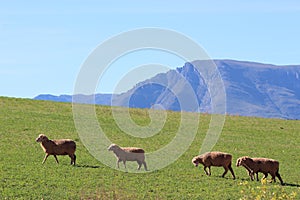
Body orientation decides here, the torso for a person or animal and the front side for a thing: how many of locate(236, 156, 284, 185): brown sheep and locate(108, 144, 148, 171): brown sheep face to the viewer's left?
2

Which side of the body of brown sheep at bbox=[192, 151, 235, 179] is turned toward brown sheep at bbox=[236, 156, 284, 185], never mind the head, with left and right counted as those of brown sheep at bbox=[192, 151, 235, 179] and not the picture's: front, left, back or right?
back

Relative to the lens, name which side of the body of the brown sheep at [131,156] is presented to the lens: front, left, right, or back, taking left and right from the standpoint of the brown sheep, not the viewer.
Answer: left

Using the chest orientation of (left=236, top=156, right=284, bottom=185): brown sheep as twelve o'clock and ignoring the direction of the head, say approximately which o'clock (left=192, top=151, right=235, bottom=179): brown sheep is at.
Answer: (left=192, top=151, right=235, bottom=179): brown sheep is roughly at 12 o'clock from (left=236, top=156, right=284, bottom=185): brown sheep.

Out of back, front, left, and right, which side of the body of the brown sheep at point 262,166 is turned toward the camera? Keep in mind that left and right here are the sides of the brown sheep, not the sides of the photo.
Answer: left

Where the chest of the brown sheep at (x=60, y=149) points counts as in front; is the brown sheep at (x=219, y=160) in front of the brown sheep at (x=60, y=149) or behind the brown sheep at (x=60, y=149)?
behind

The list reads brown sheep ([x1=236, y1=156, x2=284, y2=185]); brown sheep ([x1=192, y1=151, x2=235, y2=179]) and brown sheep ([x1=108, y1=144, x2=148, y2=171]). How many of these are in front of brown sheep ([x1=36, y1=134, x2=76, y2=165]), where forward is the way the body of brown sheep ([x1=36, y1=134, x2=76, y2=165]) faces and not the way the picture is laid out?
0

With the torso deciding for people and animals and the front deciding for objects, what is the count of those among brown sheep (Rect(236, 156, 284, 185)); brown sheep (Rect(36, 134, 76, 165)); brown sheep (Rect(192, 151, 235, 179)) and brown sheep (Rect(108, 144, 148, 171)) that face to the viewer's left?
4

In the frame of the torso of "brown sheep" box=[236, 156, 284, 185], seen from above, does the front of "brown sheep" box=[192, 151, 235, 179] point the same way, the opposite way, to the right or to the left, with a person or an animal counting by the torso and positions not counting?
the same way

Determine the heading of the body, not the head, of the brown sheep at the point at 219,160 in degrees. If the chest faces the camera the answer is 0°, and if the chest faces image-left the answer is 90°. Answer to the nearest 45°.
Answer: approximately 90°

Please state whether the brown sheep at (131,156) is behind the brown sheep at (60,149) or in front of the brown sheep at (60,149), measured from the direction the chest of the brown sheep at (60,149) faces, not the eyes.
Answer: behind

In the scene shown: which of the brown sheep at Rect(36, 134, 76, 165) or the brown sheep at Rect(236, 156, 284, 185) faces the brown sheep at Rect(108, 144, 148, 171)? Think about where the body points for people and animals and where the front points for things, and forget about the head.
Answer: the brown sheep at Rect(236, 156, 284, 185)

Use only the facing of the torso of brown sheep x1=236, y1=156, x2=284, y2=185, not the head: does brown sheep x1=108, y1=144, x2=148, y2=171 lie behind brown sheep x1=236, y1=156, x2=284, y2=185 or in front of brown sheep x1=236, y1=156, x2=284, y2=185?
in front

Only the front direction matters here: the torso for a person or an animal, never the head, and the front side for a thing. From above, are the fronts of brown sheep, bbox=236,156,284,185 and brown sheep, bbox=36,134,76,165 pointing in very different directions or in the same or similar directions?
same or similar directions

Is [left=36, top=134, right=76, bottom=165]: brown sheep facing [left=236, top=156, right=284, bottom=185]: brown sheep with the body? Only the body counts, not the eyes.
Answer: no

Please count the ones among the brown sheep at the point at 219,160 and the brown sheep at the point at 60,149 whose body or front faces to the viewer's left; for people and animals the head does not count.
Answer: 2

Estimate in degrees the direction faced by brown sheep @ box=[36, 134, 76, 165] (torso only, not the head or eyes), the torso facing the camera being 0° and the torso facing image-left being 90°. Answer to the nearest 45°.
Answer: approximately 90°

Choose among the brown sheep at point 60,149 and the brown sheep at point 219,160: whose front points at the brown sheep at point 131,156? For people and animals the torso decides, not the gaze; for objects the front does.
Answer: the brown sheep at point 219,160

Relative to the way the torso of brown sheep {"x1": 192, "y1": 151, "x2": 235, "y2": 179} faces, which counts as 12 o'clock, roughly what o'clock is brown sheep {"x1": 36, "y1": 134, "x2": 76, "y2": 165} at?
brown sheep {"x1": 36, "y1": 134, "x2": 76, "y2": 165} is roughly at 12 o'clock from brown sheep {"x1": 192, "y1": 151, "x2": 235, "y2": 179}.
